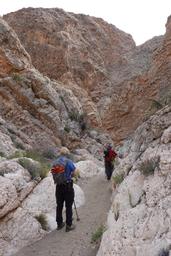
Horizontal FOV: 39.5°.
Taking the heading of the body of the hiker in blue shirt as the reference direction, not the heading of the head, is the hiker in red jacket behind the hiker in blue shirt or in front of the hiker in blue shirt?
in front

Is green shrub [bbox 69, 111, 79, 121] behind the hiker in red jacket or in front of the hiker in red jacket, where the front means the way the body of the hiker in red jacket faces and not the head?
in front

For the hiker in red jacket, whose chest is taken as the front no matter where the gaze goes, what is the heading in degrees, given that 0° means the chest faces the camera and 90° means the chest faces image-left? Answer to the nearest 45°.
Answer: approximately 180°

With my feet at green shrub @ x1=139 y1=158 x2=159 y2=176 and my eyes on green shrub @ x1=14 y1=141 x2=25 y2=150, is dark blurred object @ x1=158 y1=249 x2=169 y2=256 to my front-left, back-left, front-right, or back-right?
back-left

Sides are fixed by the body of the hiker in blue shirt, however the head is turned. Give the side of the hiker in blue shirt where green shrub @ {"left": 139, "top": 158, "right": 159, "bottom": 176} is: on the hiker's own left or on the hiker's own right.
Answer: on the hiker's own right

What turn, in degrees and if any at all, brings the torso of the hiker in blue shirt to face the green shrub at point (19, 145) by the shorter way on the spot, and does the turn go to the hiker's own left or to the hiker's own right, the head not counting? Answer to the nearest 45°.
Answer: approximately 45° to the hiker's own left

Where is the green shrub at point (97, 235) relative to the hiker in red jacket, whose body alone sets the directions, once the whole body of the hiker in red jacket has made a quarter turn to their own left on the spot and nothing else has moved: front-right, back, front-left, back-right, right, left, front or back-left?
left

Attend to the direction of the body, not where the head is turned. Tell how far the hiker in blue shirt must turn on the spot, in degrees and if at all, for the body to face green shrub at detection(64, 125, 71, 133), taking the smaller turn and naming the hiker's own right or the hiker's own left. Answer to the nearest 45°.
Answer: approximately 45° to the hiker's own left

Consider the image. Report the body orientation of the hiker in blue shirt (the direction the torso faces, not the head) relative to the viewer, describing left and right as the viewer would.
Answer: facing away from the viewer and to the right of the viewer

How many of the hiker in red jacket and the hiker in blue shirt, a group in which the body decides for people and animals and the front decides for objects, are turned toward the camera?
0
